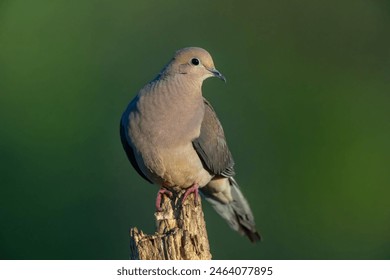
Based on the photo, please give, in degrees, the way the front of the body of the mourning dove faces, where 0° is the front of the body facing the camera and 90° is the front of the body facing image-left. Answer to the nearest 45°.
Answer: approximately 45°
